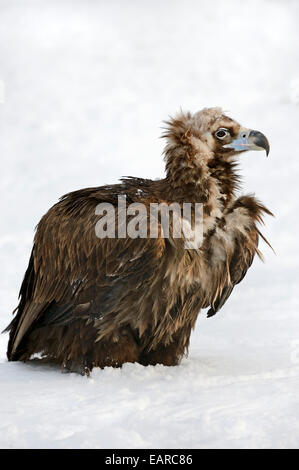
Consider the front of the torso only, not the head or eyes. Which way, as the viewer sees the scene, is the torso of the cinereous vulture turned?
to the viewer's right
